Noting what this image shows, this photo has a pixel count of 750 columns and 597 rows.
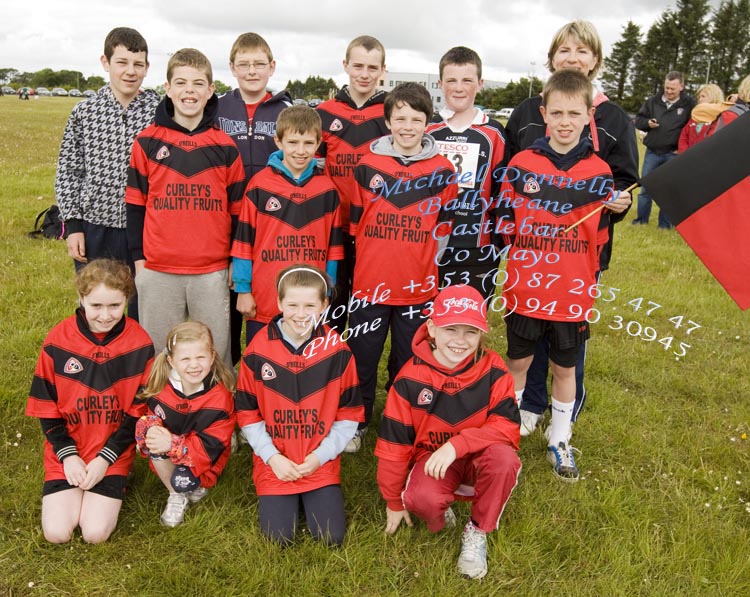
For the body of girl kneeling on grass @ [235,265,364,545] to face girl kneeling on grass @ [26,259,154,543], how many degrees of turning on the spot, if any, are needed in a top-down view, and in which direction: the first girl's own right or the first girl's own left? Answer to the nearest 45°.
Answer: approximately 90° to the first girl's own right

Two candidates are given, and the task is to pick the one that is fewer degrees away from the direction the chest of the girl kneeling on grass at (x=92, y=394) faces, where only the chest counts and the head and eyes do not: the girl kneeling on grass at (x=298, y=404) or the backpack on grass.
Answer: the girl kneeling on grass

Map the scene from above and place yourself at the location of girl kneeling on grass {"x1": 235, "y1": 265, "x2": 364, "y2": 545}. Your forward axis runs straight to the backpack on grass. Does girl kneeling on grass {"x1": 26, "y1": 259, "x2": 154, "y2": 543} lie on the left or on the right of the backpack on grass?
left

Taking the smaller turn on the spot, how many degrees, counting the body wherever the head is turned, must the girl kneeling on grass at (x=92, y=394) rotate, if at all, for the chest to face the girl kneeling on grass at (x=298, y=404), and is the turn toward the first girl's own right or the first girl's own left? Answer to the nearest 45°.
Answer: approximately 45° to the first girl's own left

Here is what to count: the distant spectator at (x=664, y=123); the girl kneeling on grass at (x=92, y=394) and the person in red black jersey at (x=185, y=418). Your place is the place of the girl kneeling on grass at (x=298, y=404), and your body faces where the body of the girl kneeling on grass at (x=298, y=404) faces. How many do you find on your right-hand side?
2

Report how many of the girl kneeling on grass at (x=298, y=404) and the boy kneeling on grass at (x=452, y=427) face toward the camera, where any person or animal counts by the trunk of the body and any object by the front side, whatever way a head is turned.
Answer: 2

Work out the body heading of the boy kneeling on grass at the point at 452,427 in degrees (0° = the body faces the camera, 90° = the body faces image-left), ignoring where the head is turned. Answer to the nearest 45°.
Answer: approximately 0°

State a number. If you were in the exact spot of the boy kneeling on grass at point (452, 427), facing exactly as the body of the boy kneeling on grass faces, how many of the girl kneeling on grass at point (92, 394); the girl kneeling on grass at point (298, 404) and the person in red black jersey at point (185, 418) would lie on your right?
3

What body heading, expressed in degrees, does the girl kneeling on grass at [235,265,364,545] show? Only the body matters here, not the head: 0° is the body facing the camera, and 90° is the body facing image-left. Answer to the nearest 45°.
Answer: approximately 0°

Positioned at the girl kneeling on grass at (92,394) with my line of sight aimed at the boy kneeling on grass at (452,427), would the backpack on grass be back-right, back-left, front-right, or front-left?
back-left
